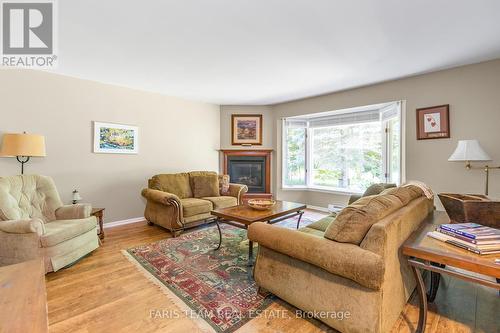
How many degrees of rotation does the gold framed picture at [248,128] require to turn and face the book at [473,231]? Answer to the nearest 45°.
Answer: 0° — it already faces it

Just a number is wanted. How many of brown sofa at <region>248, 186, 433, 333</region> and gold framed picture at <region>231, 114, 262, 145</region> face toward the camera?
1

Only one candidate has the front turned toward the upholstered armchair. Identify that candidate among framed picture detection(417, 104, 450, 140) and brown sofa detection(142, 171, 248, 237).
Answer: the framed picture

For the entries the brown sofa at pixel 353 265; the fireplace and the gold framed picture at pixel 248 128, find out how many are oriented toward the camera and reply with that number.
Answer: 2

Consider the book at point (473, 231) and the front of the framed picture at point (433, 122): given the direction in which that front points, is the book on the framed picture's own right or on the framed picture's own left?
on the framed picture's own left

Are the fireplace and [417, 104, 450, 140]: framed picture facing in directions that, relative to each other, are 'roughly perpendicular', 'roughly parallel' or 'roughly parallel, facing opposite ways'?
roughly perpendicular

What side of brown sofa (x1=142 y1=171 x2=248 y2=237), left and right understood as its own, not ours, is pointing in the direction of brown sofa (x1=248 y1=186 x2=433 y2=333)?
front

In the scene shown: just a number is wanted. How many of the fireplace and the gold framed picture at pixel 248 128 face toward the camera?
2

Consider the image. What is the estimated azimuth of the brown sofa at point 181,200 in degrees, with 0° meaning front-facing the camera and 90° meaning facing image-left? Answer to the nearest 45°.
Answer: approximately 315°

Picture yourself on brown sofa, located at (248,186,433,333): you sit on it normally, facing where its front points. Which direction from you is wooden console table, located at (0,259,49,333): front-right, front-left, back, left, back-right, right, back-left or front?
left

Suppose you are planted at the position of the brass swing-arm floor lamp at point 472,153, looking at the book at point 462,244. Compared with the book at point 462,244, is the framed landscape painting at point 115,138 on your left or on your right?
right

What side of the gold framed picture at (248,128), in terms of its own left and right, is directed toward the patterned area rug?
front

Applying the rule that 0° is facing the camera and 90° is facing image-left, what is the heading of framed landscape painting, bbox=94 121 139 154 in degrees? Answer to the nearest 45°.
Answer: approximately 315°
